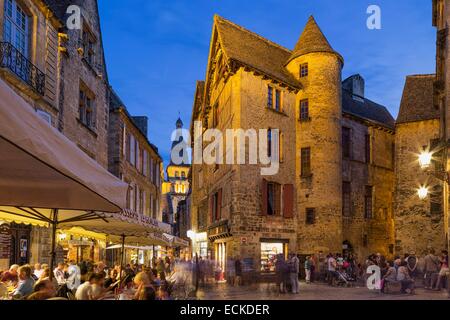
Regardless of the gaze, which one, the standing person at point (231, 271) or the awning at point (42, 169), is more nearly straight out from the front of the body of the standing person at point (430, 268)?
the standing person

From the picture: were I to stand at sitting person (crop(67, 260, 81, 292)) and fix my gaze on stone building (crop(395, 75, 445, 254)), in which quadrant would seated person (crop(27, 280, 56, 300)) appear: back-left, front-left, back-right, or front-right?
back-right
